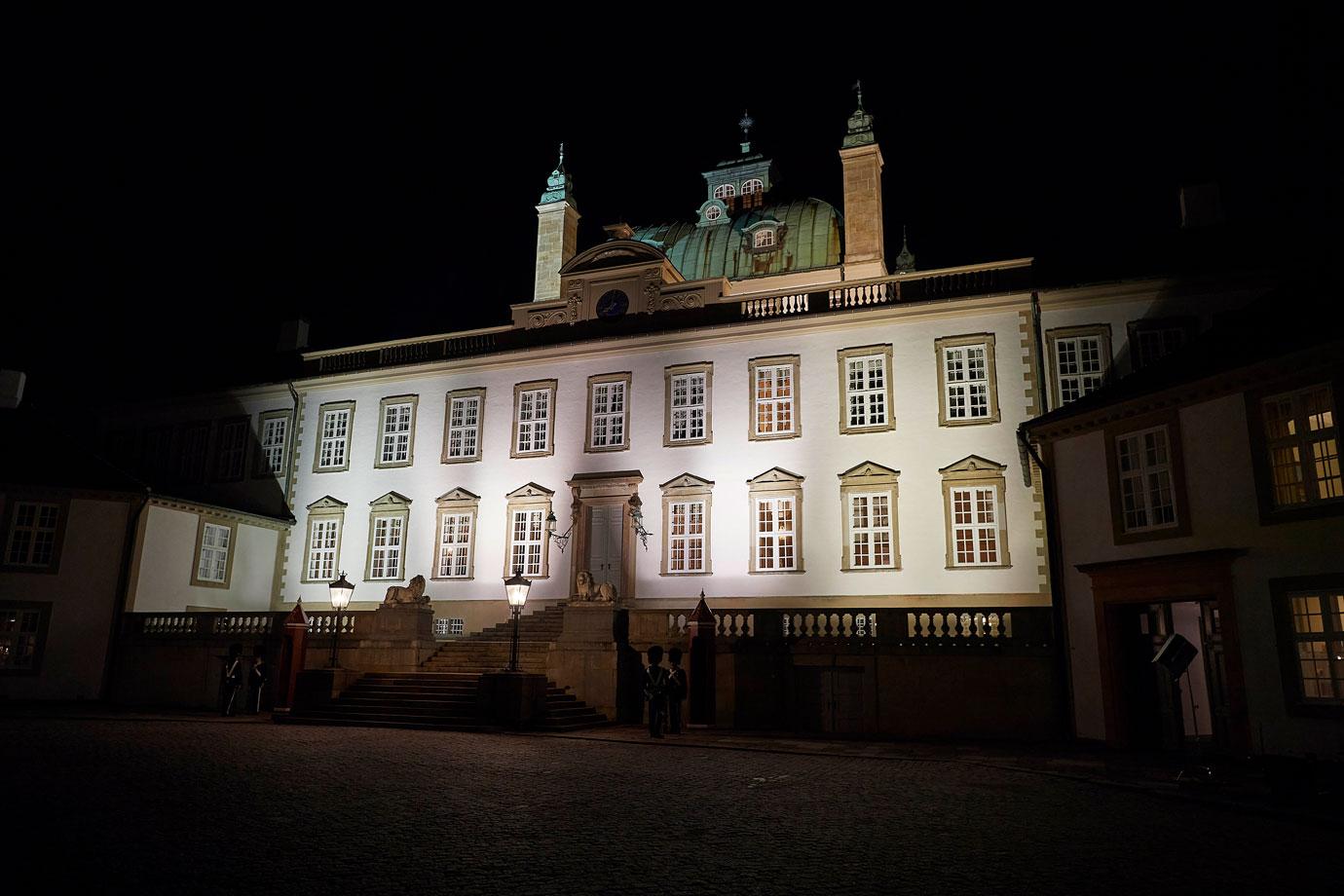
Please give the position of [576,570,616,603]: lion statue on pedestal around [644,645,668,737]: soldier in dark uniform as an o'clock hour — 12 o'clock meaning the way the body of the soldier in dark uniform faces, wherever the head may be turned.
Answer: The lion statue on pedestal is roughly at 5 o'clock from the soldier in dark uniform.

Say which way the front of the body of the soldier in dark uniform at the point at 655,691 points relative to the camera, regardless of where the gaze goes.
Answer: toward the camera

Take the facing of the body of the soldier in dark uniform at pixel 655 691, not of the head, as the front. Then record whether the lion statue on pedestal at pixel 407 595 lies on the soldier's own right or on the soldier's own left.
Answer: on the soldier's own right

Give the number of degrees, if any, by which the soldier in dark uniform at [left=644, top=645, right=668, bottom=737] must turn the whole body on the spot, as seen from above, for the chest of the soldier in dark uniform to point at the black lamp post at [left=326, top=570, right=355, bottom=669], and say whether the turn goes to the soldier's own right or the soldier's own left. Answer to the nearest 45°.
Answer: approximately 135° to the soldier's own right

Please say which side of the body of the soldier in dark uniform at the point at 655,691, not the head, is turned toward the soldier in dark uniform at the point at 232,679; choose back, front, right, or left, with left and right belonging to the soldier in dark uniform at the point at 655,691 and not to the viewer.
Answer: right

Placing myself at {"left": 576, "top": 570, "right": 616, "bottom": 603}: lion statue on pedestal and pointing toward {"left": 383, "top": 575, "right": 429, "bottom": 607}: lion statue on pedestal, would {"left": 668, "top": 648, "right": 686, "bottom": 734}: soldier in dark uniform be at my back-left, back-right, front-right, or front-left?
back-left

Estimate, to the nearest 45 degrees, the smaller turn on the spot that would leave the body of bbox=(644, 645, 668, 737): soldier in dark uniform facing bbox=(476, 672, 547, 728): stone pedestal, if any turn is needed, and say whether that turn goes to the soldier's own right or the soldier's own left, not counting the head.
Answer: approximately 90° to the soldier's own right
